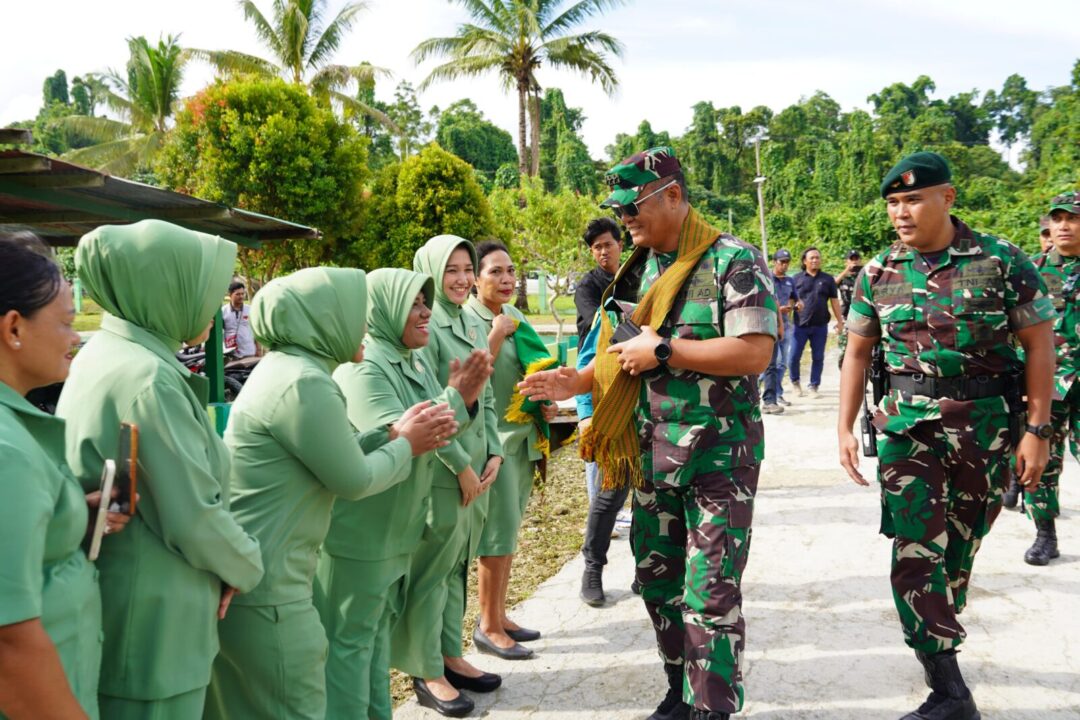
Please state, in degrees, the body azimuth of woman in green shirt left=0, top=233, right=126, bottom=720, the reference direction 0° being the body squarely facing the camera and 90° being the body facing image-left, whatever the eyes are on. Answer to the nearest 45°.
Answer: approximately 270°

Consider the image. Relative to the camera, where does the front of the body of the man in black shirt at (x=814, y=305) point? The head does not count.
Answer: toward the camera

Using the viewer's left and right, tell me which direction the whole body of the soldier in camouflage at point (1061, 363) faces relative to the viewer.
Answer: facing the viewer and to the left of the viewer

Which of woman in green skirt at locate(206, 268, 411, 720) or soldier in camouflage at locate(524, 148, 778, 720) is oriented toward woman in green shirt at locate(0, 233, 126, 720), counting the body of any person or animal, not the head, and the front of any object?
the soldier in camouflage

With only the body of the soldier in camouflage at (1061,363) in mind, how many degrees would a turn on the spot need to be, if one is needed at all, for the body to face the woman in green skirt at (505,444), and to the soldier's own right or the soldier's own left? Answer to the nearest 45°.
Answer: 0° — they already face them

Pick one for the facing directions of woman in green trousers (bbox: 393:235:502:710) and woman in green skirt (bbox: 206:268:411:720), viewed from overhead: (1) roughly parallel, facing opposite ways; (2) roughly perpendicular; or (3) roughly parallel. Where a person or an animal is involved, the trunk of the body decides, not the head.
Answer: roughly perpendicular

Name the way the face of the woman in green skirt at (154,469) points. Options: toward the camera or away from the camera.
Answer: away from the camera

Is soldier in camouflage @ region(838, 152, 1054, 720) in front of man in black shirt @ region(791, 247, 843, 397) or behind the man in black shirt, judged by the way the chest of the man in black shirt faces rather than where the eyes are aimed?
in front

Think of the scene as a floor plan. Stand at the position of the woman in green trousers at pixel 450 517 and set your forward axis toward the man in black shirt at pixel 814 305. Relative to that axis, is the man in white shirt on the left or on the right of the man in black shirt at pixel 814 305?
left

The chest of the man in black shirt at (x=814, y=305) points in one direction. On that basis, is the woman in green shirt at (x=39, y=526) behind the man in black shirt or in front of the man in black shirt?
in front

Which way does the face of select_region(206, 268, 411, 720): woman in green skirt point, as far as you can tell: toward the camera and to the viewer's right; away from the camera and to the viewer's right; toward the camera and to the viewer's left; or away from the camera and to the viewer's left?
away from the camera and to the viewer's right

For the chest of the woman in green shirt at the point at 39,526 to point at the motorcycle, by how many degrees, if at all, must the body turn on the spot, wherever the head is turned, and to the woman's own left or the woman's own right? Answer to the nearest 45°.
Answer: approximately 90° to the woman's own left

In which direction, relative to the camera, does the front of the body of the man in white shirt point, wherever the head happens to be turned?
toward the camera

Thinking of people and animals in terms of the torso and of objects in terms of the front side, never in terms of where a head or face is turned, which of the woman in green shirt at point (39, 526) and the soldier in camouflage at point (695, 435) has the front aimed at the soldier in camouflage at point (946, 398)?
the woman in green shirt

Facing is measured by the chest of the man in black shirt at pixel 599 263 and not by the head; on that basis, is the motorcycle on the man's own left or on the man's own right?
on the man's own right
